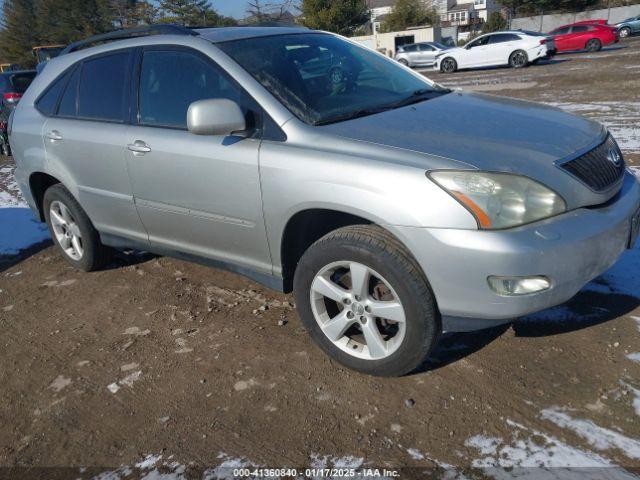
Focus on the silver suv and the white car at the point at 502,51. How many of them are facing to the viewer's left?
1

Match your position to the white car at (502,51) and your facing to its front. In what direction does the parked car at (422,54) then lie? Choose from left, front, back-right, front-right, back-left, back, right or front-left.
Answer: front-right

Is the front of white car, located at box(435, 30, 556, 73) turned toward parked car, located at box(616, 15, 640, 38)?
no

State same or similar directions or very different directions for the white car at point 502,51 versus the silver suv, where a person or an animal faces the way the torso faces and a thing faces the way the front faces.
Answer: very different directions

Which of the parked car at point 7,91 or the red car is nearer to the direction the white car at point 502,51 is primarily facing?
the parked car

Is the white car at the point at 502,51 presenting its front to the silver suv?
no

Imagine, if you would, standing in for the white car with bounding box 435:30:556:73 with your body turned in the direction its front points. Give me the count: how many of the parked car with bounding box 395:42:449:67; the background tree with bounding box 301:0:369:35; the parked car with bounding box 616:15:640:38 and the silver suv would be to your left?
1

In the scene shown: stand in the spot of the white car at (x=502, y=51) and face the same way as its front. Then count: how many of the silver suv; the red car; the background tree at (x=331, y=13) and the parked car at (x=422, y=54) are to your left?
1

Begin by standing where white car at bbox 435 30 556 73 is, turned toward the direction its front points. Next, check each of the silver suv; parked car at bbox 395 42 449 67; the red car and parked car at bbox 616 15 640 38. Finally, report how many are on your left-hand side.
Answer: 1

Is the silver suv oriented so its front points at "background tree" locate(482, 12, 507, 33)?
no

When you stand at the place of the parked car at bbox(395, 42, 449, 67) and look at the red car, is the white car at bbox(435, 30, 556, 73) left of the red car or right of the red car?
right

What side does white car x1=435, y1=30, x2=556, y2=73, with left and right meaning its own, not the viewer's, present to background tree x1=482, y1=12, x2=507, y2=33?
right

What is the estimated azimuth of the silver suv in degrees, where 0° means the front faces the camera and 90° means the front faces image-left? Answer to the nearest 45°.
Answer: approximately 315°

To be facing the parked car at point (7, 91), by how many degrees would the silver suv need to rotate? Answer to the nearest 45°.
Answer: approximately 180°

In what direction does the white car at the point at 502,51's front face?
to the viewer's left
